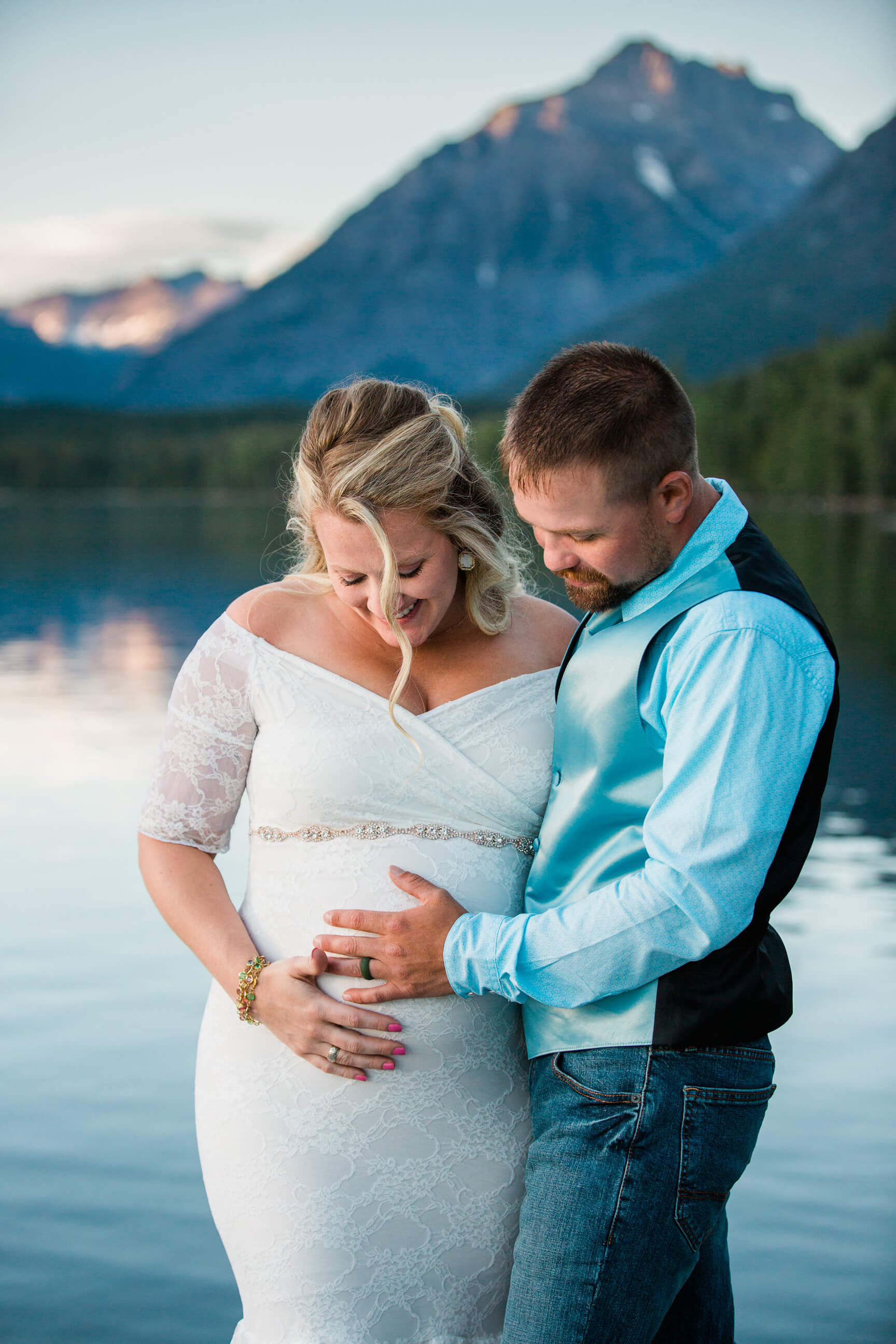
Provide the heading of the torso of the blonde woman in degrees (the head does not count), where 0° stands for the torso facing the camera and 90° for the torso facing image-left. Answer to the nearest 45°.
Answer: approximately 0°

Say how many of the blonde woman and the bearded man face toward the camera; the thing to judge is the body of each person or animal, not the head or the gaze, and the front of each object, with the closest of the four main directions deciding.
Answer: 1

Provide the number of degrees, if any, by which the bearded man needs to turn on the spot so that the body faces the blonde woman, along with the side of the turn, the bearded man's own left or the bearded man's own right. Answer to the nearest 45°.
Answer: approximately 45° to the bearded man's own right

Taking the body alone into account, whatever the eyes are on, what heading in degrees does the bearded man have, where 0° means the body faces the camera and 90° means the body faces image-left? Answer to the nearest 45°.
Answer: approximately 90°

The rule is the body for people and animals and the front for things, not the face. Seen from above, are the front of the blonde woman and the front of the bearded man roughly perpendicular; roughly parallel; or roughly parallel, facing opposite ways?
roughly perpendicular

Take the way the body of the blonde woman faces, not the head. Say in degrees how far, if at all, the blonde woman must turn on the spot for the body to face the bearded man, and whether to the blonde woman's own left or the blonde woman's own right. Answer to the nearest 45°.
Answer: approximately 45° to the blonde woman's own left
